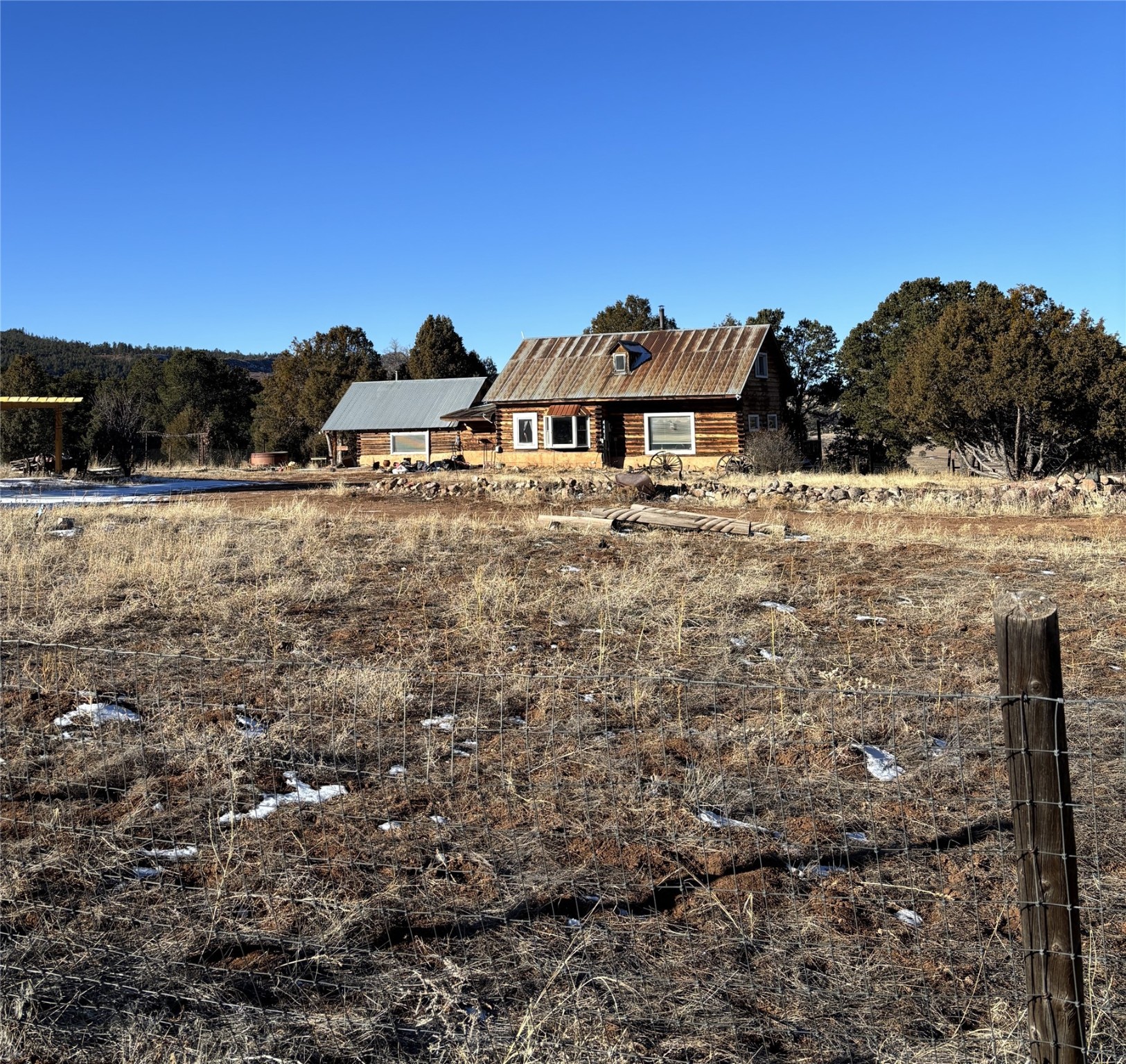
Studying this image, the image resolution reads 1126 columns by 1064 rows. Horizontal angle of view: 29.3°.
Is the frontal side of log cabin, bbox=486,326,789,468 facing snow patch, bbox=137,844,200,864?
yes

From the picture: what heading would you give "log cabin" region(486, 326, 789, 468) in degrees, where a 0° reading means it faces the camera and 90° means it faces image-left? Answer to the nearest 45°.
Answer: approximately 0°

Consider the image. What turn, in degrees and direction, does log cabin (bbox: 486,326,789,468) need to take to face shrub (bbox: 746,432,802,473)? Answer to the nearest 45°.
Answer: approximately 45° to its left

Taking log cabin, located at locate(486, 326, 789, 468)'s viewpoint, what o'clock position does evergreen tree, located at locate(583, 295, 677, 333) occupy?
The evergreen tree is roughly at 6 o'clock from the log cabin.

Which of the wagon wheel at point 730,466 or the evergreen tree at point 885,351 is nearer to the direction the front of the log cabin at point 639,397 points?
the wagon wheel

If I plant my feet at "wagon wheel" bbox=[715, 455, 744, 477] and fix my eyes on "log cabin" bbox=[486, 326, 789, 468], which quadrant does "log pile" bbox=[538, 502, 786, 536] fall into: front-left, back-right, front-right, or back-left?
back-left

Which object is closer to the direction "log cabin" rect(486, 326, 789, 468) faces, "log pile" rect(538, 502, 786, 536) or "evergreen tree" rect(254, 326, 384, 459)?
the log pile

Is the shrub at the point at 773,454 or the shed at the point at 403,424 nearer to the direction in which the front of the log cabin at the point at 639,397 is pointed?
the shrub
